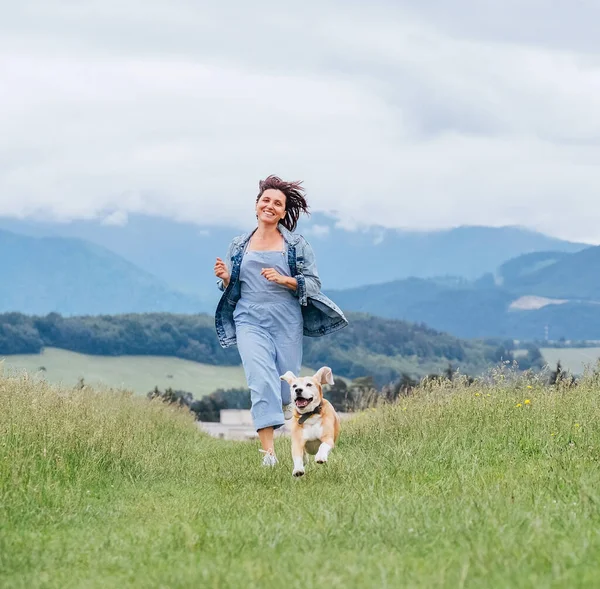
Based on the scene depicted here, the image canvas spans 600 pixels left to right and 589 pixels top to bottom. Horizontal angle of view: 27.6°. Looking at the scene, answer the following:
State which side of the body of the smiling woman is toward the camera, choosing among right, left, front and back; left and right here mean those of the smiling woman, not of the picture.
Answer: front

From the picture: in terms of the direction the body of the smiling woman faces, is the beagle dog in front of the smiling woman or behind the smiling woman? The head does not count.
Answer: in front
